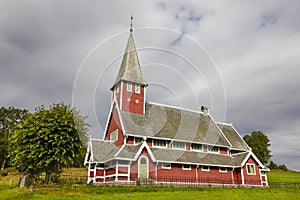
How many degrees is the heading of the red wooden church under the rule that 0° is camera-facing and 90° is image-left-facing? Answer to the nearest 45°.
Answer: approximately 45°

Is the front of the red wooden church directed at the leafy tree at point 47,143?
yes
